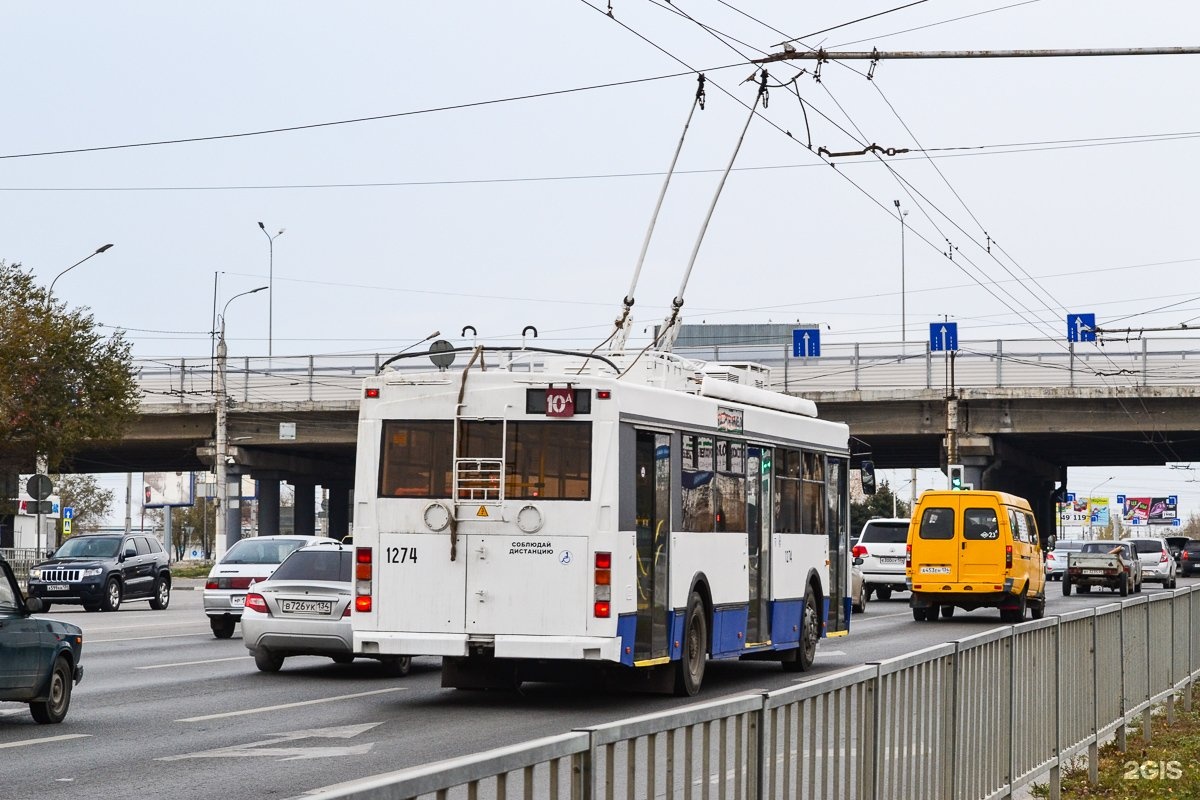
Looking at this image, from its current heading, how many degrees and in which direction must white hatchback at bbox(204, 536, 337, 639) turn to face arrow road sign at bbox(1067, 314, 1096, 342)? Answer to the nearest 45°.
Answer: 0° — it already faces it

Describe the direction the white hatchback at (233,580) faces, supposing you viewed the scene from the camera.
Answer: facing away from the viewer and to the right of the viewer

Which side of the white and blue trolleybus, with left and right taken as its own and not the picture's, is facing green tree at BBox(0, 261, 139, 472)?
left

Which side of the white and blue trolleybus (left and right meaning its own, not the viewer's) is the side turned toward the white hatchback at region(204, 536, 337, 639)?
left

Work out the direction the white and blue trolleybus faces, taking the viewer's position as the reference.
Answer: facing away from the viewer and to the right of the viewer

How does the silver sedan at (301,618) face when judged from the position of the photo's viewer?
facing away from the viewer and to the right of the viewer

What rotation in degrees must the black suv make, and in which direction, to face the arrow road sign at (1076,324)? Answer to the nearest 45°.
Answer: approximately 135° to its left

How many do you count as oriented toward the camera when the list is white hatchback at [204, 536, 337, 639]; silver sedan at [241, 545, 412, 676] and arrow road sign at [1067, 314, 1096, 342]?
1

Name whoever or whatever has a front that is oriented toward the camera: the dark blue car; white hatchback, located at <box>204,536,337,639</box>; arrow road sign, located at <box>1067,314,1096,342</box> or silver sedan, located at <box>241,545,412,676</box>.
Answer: the arrow road sign

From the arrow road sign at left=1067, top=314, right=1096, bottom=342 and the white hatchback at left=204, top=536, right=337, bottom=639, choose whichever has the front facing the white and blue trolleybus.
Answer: the arrow road sign

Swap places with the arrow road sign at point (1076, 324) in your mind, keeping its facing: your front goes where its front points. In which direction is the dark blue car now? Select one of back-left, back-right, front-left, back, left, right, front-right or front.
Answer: front

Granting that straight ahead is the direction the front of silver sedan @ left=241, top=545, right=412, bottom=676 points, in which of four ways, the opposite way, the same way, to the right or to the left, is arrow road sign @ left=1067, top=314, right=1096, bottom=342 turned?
the opposite way

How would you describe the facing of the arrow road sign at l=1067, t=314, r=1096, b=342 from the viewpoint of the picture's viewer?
facing the viewer

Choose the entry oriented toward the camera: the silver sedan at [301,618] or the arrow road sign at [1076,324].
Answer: the arrow road sign

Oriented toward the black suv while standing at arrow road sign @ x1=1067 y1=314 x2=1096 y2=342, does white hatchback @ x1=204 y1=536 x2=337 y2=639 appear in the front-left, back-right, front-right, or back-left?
front-left

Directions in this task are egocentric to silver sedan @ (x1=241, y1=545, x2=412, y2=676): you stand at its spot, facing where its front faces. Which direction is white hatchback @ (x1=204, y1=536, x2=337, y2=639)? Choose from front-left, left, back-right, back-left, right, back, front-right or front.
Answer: front-left
